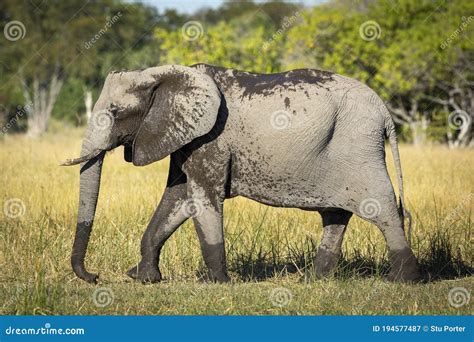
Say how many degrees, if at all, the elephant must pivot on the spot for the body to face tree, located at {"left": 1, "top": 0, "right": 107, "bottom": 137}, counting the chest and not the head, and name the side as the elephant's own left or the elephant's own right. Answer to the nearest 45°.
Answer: approximately 90° to the elephant's own right

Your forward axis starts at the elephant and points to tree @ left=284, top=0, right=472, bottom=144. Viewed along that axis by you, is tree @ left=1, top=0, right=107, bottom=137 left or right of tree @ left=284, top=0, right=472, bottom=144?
left

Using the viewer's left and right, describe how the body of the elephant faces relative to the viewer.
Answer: facing to the left of the viewer

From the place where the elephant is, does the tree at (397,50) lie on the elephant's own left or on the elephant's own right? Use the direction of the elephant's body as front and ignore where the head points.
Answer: on the elephant's own right
